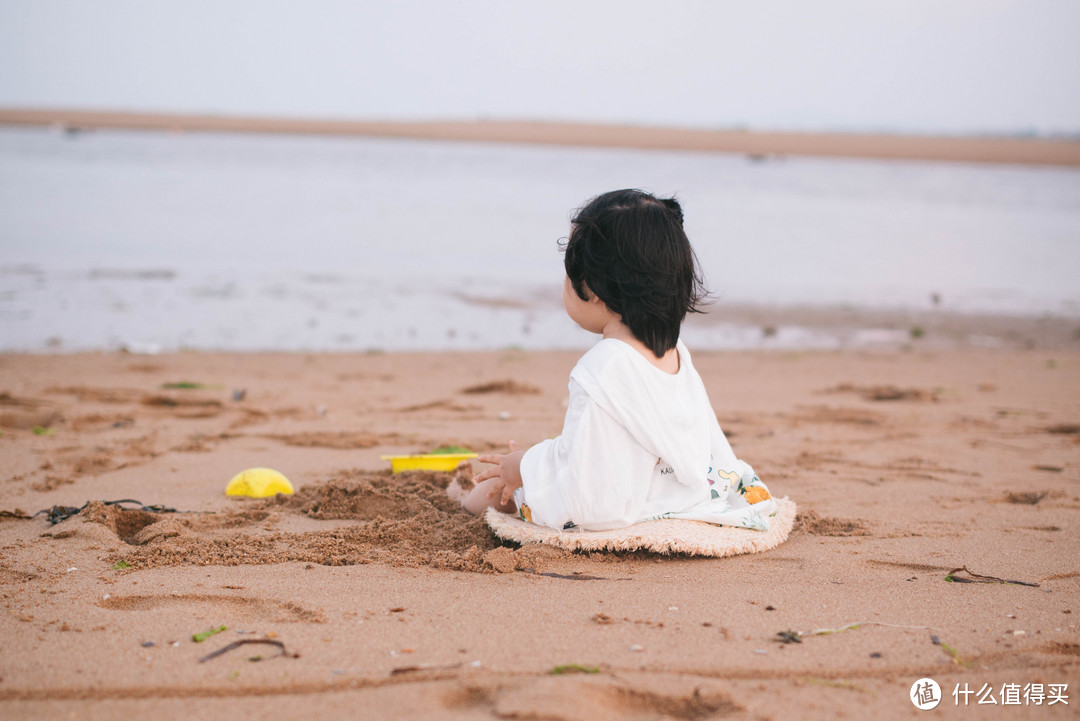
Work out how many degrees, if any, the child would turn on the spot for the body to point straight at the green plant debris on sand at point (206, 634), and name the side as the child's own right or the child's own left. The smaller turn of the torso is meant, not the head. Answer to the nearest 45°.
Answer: approximately 90° to the child's own left

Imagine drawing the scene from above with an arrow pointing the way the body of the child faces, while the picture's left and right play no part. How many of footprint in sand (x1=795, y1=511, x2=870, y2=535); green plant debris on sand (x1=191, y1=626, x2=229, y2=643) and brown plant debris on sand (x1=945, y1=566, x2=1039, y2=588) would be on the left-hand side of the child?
1

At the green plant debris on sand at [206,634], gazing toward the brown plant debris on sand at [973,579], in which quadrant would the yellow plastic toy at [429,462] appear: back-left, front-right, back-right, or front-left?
front-left

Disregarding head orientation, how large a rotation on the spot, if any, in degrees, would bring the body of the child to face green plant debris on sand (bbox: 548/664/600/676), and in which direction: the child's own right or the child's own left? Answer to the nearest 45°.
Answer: approximately 135° to the child's own left

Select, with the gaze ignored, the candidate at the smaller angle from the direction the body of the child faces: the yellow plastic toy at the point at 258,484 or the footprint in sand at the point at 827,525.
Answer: the yellow plastic toy

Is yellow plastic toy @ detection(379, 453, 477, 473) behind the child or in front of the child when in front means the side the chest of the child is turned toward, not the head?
in front

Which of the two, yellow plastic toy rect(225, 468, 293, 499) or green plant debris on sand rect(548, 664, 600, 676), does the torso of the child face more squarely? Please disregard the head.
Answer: the yellow plastic toy

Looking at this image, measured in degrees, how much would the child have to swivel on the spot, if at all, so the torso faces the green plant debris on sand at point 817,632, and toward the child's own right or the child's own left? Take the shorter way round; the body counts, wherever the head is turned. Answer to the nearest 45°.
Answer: approximately 180°

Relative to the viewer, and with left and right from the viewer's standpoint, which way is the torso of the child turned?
facing away from the viewer and to the left of the viewer

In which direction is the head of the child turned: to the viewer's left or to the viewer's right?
to the viewer's left

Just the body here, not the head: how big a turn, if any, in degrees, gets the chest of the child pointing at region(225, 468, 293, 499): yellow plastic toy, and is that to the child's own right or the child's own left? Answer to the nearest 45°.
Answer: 0° — they already face it

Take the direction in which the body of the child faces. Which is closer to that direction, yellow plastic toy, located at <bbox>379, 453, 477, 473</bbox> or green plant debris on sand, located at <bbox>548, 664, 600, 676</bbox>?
the yellow plastic toy

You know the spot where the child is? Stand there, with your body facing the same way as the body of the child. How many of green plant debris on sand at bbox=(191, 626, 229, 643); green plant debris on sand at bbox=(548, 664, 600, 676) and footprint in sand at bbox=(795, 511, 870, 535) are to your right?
1
